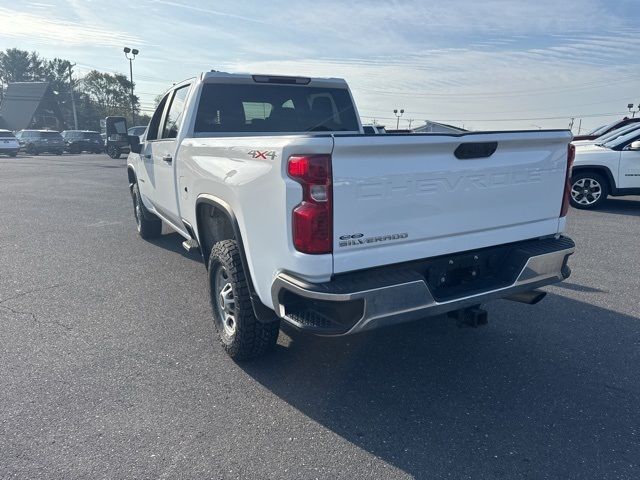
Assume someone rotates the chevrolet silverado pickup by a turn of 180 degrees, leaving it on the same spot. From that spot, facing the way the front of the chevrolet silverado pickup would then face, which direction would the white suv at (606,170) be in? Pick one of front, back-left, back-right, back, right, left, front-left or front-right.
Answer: left

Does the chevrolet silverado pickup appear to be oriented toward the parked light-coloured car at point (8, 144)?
yes

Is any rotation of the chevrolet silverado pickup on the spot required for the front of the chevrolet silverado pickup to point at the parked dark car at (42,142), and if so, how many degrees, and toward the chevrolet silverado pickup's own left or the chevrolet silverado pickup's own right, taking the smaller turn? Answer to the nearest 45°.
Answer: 0° — it already faces it

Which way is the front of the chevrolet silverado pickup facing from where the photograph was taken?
facing away from the viewer and to the left of the viewer
